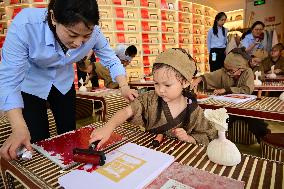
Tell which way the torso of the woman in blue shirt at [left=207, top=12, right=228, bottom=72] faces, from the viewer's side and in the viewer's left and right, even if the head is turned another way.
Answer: facing the viewer and to the right of the viewer

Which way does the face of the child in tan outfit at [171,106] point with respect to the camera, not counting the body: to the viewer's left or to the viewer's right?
to the viewer's left

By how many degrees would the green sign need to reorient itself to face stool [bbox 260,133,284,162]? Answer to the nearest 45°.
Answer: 0° — it already faces it

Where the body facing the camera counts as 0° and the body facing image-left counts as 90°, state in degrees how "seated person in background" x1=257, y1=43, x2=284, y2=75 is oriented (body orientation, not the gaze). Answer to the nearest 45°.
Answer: approximately 45°

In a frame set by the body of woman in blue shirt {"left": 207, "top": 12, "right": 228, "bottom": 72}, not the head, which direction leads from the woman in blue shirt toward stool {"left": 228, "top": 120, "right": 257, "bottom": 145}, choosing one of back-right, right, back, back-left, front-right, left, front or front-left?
front-right

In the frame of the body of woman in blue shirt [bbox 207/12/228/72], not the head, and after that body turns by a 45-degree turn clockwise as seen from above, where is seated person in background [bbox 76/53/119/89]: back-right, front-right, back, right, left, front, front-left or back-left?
front-right

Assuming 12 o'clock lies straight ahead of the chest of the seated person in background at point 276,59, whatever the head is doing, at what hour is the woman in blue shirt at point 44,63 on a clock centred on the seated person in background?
The woman in blue shirt is roughly at 11 o'clock from the seated person in background.

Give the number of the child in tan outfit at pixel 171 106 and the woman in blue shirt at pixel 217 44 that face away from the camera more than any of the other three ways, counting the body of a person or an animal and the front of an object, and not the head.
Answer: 0

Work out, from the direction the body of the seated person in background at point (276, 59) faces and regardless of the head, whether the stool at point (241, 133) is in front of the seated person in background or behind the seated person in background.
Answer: in front

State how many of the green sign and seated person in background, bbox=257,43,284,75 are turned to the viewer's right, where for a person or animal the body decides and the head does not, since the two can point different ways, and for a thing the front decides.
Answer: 0

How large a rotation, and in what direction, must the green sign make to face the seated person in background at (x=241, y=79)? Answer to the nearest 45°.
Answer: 0° — it already faces them

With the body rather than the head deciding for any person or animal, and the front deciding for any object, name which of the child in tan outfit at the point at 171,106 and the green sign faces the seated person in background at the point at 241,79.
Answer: the green sign

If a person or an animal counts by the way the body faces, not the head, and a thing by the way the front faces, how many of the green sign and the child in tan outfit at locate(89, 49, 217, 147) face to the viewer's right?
0

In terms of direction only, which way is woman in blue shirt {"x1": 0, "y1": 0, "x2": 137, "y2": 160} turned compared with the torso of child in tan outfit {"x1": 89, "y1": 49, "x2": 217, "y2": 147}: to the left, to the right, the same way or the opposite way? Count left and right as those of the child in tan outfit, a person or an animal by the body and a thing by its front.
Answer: to the left

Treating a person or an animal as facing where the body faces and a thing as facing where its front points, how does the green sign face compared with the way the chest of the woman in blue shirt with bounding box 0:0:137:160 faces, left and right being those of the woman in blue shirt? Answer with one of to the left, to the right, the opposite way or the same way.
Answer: to the right
